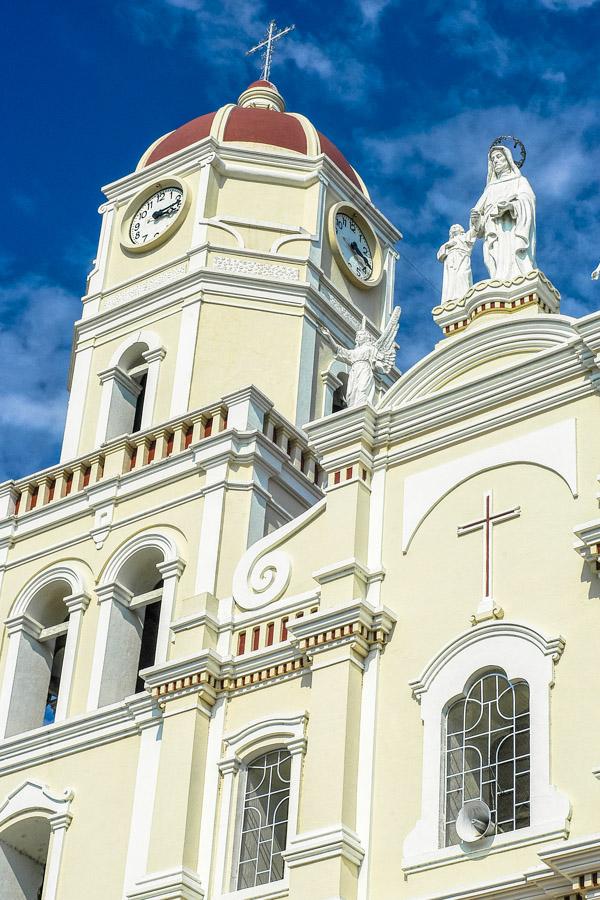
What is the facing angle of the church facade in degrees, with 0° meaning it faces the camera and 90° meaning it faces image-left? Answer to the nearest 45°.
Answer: approximately 45°

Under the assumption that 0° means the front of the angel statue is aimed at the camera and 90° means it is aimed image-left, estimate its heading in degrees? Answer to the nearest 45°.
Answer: approximately 45°
